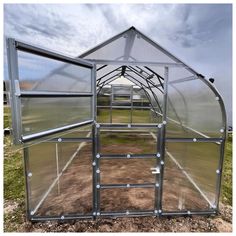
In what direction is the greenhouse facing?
toward the camera
